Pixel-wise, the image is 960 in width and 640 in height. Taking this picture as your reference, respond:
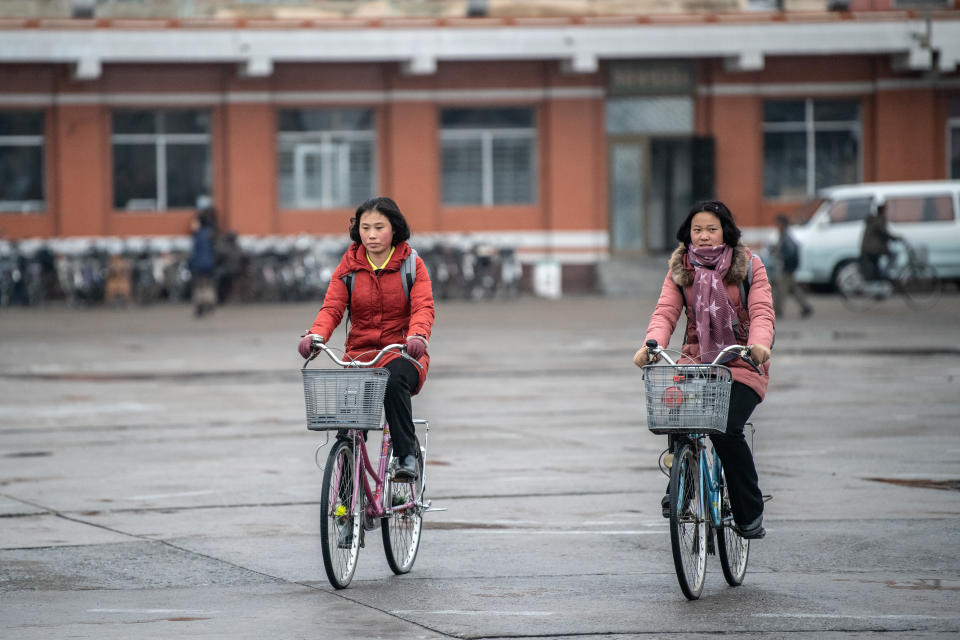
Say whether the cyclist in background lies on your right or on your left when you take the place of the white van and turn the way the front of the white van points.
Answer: on your left

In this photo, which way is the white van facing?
to the viewer's left

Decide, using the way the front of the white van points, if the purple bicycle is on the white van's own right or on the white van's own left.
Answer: on the white van's own left

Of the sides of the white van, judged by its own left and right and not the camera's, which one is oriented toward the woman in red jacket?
left

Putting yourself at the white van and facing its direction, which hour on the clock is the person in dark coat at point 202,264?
The person in dark coat is roughly at 11 o'clock from the white van.
